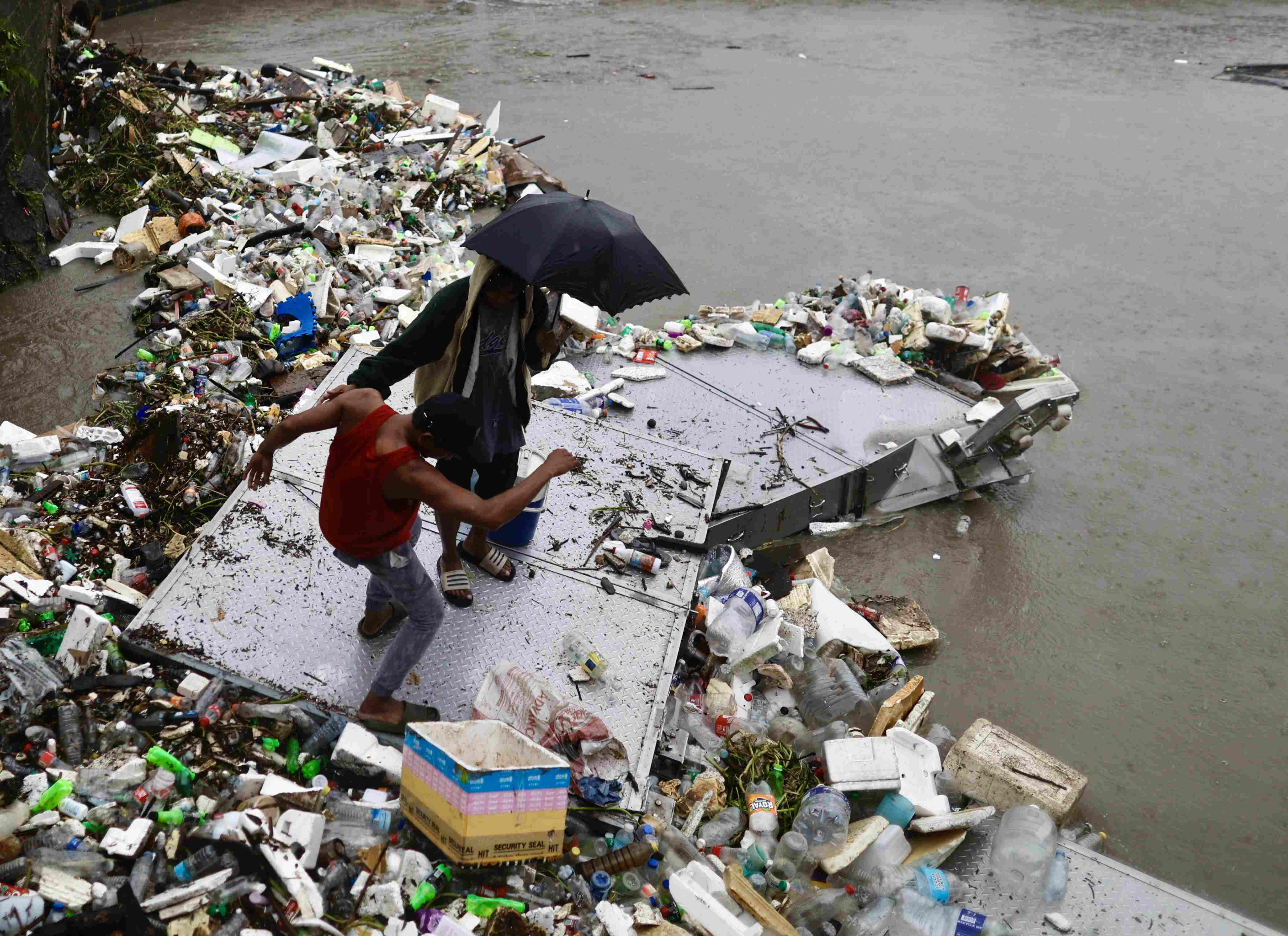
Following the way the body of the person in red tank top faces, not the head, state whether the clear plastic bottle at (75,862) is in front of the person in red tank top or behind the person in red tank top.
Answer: behind

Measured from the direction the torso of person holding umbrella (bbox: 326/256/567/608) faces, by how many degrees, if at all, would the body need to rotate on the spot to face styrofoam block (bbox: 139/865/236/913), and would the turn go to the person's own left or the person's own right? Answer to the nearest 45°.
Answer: approximately 90° to the person's own right

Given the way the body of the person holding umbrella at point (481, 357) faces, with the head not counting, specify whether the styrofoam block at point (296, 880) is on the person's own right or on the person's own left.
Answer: on the person's own right

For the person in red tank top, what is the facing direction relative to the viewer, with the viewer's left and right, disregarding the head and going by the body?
facing away from the viewer and to the right of the viewer

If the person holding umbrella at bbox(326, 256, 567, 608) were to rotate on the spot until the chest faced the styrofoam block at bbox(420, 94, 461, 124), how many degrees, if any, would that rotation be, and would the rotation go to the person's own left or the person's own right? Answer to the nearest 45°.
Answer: approximately 135° to the person's own left

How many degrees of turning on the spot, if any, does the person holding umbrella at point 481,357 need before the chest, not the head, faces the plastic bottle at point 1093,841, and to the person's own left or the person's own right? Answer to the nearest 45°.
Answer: approximately 45° to the person's own left

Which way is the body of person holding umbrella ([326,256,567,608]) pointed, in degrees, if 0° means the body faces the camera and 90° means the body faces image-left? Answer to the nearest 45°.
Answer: approximately 315°
